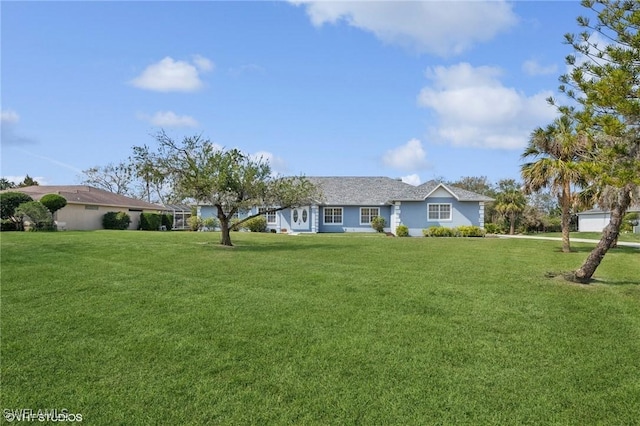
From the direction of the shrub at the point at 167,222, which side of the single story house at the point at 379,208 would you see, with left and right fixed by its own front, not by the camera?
right

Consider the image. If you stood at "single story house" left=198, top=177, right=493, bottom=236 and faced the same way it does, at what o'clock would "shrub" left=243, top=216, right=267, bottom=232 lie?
The shrub is roughly at 3 o'clock from the single story house.

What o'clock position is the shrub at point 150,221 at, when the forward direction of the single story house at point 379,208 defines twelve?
The shrub is roughly at 3 o'clock from the single story house.

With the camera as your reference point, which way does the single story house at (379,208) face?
facing the viewer

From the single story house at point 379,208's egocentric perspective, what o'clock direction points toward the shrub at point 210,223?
The shrub is roughly at 3 o'clock from the single story house.

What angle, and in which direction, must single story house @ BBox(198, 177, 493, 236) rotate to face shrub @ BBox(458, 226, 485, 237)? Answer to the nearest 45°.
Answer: approximately 45° to its left

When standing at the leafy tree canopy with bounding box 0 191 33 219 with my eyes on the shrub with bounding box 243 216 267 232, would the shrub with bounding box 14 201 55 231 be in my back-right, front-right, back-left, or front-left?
front-right

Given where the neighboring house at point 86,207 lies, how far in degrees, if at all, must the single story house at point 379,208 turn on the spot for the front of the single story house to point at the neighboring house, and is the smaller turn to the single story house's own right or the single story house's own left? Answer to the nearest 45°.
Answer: approximately 90° to the single story house's own right

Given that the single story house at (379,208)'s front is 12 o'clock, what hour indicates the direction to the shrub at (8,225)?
The shrub is roughly at 2 o'clock from the single story house.

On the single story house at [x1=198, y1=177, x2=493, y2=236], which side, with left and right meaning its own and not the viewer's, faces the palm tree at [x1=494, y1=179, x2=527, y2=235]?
left

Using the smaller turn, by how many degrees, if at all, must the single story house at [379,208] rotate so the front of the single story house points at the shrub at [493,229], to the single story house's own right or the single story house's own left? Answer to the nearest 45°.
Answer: approximately 90° to the single story house's own left

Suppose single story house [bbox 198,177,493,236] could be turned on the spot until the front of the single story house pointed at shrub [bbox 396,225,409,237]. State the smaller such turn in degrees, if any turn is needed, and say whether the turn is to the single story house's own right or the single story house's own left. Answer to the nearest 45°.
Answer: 0° — it already faces it

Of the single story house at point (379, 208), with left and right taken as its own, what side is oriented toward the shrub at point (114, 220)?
right
